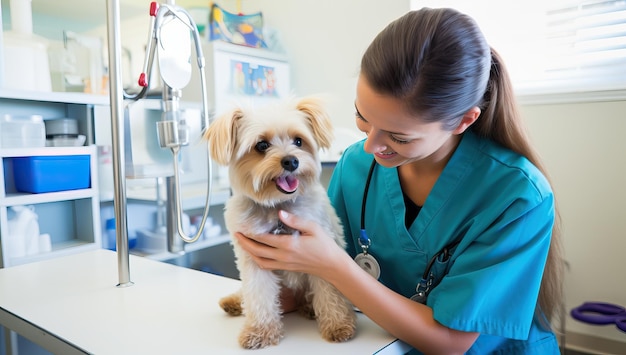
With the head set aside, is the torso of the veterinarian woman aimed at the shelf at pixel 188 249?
no

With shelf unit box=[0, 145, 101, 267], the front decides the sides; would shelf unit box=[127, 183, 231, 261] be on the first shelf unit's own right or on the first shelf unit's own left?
on the first shelf unit's own left

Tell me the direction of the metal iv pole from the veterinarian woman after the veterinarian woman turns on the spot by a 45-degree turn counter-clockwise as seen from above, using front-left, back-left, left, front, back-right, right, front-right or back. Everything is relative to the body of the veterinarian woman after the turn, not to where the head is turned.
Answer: right

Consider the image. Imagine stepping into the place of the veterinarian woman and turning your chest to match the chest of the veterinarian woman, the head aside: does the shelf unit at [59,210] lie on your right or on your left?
on your right

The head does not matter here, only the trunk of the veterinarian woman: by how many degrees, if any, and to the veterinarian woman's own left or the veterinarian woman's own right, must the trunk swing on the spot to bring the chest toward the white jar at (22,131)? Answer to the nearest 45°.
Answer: approximately 45° to the veterinarian woman's own right

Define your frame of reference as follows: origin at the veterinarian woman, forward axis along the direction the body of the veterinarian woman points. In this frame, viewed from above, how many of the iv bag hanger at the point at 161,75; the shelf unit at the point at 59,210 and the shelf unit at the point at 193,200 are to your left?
0

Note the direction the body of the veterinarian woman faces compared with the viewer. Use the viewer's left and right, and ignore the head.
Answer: facing the viewer and to the left of the viewer

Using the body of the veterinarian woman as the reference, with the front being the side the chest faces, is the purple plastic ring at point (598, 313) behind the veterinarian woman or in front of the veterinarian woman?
behind

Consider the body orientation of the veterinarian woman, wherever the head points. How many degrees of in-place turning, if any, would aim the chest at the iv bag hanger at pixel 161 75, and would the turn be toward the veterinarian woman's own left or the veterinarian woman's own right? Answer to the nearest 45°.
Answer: approximately 45° to the veterinarian woman's own right

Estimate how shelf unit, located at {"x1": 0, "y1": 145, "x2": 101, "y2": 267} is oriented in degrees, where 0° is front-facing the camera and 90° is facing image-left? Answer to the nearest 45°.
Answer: approximately 315°

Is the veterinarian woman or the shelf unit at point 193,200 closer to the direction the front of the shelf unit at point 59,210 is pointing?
the veterinarian woman

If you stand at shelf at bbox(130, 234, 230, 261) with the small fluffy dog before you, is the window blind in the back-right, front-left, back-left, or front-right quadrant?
front-left

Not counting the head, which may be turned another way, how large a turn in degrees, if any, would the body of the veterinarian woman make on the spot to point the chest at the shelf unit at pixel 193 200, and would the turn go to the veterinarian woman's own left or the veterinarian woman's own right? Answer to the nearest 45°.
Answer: approximately 90° to the veterinarian woman's own right

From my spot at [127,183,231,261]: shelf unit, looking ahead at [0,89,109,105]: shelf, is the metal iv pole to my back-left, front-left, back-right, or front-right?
front-left

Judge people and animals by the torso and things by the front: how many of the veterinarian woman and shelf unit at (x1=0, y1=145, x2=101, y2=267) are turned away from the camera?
0

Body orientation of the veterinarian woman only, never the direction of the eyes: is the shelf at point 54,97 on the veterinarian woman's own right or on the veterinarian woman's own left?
on the veterinarian woman's own right

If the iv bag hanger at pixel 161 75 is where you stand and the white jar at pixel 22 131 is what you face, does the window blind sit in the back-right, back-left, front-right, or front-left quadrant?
back-right
